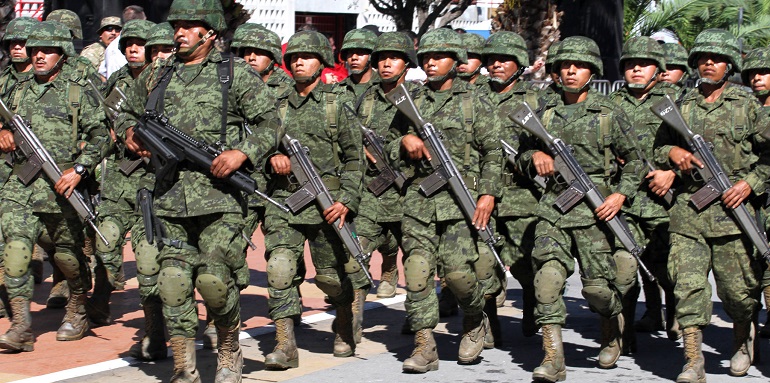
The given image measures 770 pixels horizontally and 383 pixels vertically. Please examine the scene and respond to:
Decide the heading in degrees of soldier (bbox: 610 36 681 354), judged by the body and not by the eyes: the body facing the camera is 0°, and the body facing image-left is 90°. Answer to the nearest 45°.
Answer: approximately 45°

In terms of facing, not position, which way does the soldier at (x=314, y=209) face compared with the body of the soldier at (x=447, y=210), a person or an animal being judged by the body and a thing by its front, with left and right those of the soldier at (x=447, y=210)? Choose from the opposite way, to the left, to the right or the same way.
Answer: the same way

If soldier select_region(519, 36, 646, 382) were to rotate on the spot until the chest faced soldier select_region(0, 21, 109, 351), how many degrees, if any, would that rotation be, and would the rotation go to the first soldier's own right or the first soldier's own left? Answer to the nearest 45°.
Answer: approximately 45° to the first soldier's own right

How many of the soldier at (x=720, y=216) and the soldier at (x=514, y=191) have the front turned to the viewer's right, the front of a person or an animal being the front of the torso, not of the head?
0

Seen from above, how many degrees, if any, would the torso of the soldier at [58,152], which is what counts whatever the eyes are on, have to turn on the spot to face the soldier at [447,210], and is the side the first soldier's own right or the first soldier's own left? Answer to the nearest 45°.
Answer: approximately 90° to the first soldier's own left

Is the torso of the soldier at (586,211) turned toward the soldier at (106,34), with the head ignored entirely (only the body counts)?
no

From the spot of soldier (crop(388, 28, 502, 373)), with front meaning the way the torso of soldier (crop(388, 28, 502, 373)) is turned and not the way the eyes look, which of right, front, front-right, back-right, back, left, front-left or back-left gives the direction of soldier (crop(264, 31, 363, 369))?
front-right

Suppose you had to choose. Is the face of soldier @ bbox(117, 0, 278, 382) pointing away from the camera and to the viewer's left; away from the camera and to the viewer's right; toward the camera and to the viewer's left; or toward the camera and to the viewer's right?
toward the camera and to the viewer's left

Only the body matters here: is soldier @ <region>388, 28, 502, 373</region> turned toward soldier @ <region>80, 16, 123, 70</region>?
no

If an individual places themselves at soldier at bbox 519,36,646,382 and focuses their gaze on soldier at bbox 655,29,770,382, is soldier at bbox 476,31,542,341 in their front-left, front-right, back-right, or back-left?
back-left

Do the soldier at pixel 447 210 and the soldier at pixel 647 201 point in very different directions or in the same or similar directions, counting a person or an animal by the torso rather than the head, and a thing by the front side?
same or similar directions

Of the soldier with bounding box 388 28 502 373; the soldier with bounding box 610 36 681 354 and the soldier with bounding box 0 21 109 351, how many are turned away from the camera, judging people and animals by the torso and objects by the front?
0

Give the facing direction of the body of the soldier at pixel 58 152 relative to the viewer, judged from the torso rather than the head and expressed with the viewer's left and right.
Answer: facing the viewer and to the left of the viewer

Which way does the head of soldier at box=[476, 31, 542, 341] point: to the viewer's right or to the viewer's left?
to the viewer's left

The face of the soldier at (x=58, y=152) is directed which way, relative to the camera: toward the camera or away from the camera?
toward the camera

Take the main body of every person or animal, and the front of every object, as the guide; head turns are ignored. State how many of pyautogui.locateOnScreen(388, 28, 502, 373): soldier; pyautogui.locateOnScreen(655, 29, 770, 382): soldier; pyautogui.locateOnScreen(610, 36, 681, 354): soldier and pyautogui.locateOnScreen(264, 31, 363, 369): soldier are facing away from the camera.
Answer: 0

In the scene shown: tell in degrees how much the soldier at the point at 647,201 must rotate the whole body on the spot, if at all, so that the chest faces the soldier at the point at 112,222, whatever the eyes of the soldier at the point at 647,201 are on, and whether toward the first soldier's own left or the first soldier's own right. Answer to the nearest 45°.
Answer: approximately 45° to the first soldier's own right

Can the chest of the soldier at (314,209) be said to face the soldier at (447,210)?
no

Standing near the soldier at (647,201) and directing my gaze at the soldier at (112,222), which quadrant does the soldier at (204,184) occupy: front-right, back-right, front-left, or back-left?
front-left
